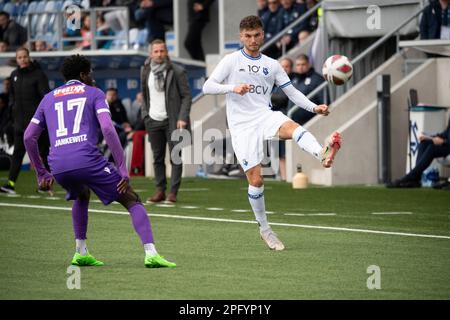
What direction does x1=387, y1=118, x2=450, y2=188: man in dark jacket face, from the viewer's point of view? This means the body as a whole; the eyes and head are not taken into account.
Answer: to the viewer's left

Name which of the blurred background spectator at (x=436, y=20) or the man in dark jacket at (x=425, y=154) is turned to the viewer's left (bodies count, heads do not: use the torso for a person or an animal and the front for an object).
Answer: the man in dark jacket

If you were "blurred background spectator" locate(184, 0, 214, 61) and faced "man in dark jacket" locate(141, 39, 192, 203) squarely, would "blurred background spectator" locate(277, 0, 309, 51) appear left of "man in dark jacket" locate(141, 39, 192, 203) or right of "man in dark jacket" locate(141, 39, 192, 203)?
left

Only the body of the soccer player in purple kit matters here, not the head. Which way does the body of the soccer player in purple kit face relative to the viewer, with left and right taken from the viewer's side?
facing away from the viewer and to the right of the viewer

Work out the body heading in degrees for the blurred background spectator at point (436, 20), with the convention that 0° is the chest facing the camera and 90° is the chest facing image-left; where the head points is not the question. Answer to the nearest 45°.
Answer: approximately 0°
